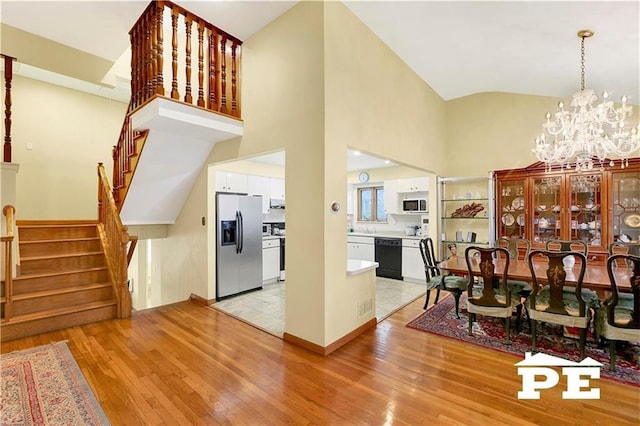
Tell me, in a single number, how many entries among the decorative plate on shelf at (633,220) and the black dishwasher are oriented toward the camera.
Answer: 2

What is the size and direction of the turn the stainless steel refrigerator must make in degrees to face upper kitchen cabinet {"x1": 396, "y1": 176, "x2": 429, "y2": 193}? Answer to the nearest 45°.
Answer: approximately 45° to its left

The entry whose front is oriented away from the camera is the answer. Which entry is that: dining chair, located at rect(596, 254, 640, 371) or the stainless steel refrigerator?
the dining chair

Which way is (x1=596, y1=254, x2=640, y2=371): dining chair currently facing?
away from the camera

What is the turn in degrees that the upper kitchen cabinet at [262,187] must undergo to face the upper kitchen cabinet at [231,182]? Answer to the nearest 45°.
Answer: approximately 90° to its right

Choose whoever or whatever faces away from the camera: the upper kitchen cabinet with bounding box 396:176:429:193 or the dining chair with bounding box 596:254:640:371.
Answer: the dining chair
